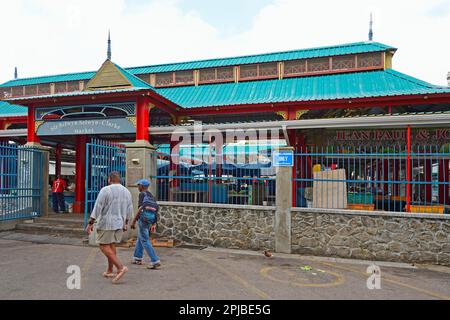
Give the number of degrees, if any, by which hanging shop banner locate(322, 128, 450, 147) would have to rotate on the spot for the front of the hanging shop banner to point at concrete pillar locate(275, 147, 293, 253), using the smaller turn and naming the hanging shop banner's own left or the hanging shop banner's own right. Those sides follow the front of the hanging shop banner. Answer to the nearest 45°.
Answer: approximately 45° to the hanging shop banner's own right

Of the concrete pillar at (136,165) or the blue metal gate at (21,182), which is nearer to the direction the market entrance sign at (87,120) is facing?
the concrete pillar

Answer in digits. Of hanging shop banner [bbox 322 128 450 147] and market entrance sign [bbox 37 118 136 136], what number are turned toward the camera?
2

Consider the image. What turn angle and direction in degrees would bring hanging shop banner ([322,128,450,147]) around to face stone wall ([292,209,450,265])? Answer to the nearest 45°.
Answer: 0° — it already faces it

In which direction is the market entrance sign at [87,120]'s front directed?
toward the camera

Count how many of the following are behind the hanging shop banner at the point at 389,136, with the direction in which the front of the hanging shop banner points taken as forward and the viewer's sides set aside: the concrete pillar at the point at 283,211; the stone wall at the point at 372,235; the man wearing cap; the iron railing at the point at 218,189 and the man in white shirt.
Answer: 0

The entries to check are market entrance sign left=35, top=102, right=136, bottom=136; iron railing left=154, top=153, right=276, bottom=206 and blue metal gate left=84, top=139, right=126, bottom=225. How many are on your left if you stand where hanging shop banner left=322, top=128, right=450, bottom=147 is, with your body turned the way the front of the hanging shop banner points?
0

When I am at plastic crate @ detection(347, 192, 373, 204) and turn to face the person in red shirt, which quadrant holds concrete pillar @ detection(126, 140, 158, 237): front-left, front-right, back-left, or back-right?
front-left
